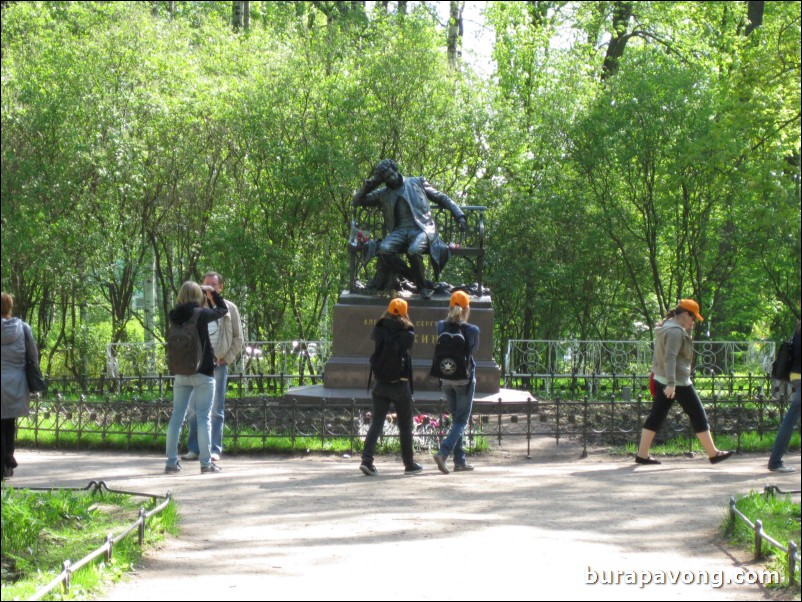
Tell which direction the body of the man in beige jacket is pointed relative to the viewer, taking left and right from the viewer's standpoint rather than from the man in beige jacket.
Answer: facing the viewer and to the left of the viewer

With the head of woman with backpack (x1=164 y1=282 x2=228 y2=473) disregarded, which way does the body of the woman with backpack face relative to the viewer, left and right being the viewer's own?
facing away from the viewer and to the right of the viewer

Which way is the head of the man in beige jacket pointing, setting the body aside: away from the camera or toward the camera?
toward the camera

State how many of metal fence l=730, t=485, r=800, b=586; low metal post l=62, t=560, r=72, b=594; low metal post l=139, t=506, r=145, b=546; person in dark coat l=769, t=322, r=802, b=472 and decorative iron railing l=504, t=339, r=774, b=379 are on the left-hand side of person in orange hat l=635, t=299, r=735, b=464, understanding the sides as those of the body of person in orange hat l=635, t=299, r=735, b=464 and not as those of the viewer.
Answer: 1

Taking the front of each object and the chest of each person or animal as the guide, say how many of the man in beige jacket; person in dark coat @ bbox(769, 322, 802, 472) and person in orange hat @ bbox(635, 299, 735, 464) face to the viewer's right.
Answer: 2

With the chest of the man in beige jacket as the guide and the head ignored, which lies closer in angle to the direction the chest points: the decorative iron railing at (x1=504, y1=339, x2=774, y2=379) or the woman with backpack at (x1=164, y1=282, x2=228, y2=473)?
the woman with backpack

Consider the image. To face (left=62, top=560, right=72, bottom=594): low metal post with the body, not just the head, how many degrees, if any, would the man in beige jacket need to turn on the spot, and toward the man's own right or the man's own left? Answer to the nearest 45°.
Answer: approximately 45° to the man's own left

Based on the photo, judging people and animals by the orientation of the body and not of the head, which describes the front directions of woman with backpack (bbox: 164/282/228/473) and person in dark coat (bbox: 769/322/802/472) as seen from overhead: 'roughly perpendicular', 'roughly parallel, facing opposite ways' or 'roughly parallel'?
roughly perpendicular

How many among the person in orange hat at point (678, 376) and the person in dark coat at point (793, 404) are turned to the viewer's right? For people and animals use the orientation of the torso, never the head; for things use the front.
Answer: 2

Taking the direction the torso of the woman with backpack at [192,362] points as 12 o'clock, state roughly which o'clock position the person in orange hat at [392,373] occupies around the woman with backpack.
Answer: The person in orange hat is roughly at 2 o'clock from the woman with backpack.

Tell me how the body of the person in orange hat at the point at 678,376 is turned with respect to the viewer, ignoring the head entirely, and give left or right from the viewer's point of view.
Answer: facing to the right of the viewer

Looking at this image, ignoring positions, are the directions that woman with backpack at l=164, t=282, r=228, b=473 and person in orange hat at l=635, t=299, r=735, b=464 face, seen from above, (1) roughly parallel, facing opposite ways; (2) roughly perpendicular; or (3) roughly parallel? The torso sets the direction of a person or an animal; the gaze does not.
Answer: roughly perpendicular

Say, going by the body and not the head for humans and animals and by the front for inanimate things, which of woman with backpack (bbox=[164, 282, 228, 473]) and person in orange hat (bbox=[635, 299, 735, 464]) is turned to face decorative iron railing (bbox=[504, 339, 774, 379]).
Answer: the woman with backpack

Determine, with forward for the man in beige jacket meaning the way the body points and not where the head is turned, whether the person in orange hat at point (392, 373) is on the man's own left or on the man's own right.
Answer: on the man's own left

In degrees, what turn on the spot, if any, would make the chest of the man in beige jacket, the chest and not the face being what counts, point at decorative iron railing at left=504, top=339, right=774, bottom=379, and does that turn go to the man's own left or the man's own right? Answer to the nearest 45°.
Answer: approximately 180°

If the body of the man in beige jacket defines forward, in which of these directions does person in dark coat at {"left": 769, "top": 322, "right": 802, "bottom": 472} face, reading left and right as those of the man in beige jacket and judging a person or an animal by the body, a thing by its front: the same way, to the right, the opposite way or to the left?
to the left
